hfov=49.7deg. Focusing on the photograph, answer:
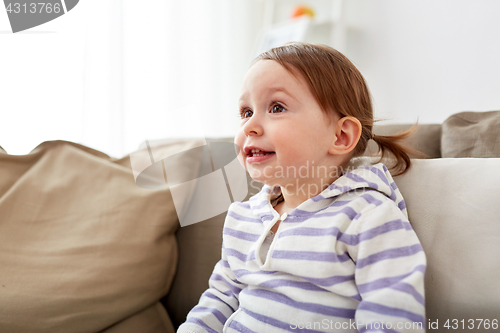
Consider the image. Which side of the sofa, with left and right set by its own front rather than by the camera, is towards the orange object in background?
back

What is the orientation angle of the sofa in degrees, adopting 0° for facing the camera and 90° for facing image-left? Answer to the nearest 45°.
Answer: approximately 0°

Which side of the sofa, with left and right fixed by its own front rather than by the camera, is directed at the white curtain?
back
